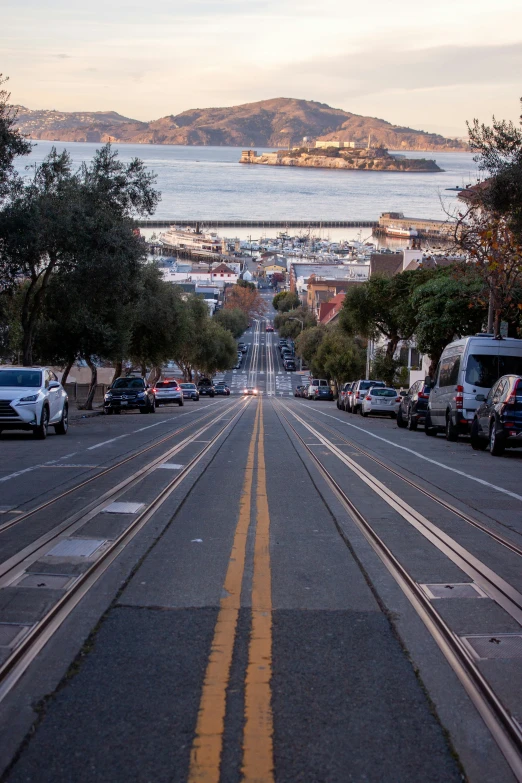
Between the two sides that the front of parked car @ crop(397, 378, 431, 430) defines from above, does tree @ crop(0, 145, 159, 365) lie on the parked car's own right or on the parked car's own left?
on the parked car's own left

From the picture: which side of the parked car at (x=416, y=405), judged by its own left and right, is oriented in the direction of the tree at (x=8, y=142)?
left

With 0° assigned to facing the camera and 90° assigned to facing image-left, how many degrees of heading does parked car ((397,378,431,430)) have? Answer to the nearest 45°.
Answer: approximately 135°

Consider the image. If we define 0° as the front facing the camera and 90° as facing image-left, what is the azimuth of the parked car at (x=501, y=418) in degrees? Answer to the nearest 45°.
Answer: approximately 135°

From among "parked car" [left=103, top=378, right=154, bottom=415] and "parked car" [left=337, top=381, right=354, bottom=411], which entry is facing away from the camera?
"parked car" [left=337, top=381, right=354, bottom=411]

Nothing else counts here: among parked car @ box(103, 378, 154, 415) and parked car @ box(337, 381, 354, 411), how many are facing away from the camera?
1

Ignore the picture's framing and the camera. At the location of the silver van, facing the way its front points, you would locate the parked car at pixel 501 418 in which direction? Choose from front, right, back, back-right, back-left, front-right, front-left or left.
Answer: back-left

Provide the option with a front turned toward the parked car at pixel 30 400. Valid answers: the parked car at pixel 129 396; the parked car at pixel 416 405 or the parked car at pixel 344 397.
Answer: the parked car at pixel 129 396

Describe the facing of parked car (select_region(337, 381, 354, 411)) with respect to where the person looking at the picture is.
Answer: facing away from the viewer

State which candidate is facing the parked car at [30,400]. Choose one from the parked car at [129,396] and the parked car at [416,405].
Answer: the parked car at [129,396]
